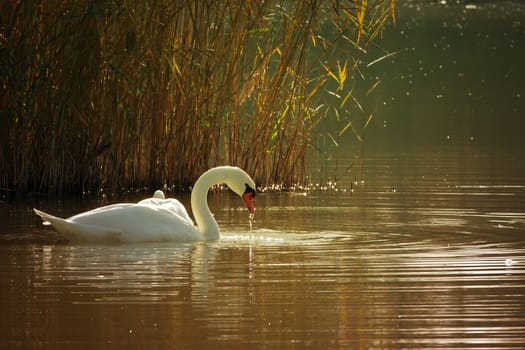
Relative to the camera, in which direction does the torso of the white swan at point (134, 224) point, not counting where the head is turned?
to the viewer's right
